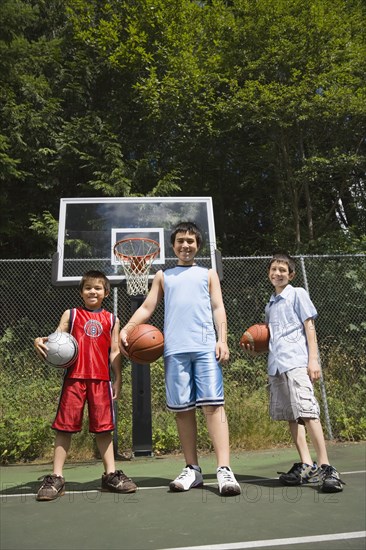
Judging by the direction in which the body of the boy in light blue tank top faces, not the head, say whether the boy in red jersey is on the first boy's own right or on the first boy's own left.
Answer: on the first boy's own right

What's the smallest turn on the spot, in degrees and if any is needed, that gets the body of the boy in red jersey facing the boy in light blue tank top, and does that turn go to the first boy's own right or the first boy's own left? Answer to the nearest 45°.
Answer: approximately 45° to the first boy's own left

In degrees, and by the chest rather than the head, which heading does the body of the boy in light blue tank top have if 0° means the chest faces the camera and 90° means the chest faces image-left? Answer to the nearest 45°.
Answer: approximately 0°

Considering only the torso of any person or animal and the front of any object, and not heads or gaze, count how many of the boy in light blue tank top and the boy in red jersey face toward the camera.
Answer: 2

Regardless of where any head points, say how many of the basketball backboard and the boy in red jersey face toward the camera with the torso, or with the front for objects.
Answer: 2

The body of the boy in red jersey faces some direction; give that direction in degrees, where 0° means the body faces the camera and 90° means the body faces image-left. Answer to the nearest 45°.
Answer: approximately 0°
